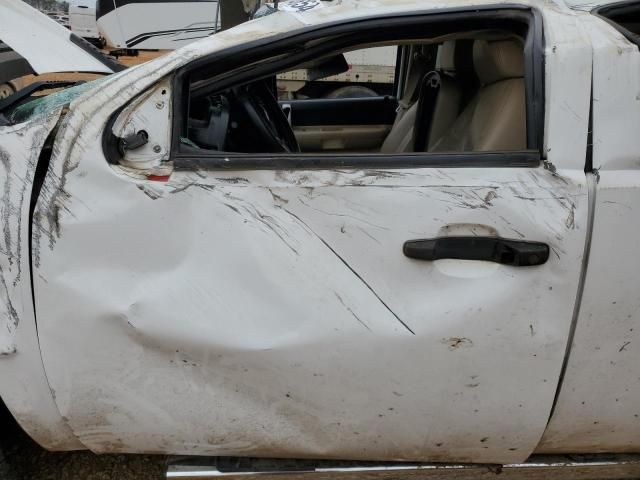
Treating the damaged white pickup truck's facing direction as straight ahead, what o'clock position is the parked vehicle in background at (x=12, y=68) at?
The parked vehicle in background is roughly at 1 o'clock from the damaged white pickup truck.

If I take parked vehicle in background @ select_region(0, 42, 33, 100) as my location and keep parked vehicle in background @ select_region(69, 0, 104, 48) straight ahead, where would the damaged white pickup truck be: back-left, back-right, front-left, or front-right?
back-right

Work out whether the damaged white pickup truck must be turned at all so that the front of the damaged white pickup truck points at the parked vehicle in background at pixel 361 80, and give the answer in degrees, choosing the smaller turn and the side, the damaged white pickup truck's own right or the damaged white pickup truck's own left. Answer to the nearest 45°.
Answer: approximately 90° to the damaged white pickup truck's own right

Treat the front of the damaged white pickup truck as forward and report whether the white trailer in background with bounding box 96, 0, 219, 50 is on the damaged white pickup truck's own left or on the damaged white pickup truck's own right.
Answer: on the damaged white pickup truck's own right

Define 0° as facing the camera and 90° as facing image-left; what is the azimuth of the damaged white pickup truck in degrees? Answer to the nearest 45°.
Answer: approximately 90°

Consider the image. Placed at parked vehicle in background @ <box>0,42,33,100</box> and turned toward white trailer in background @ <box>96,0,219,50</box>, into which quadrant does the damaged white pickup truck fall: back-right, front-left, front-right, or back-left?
back-right
